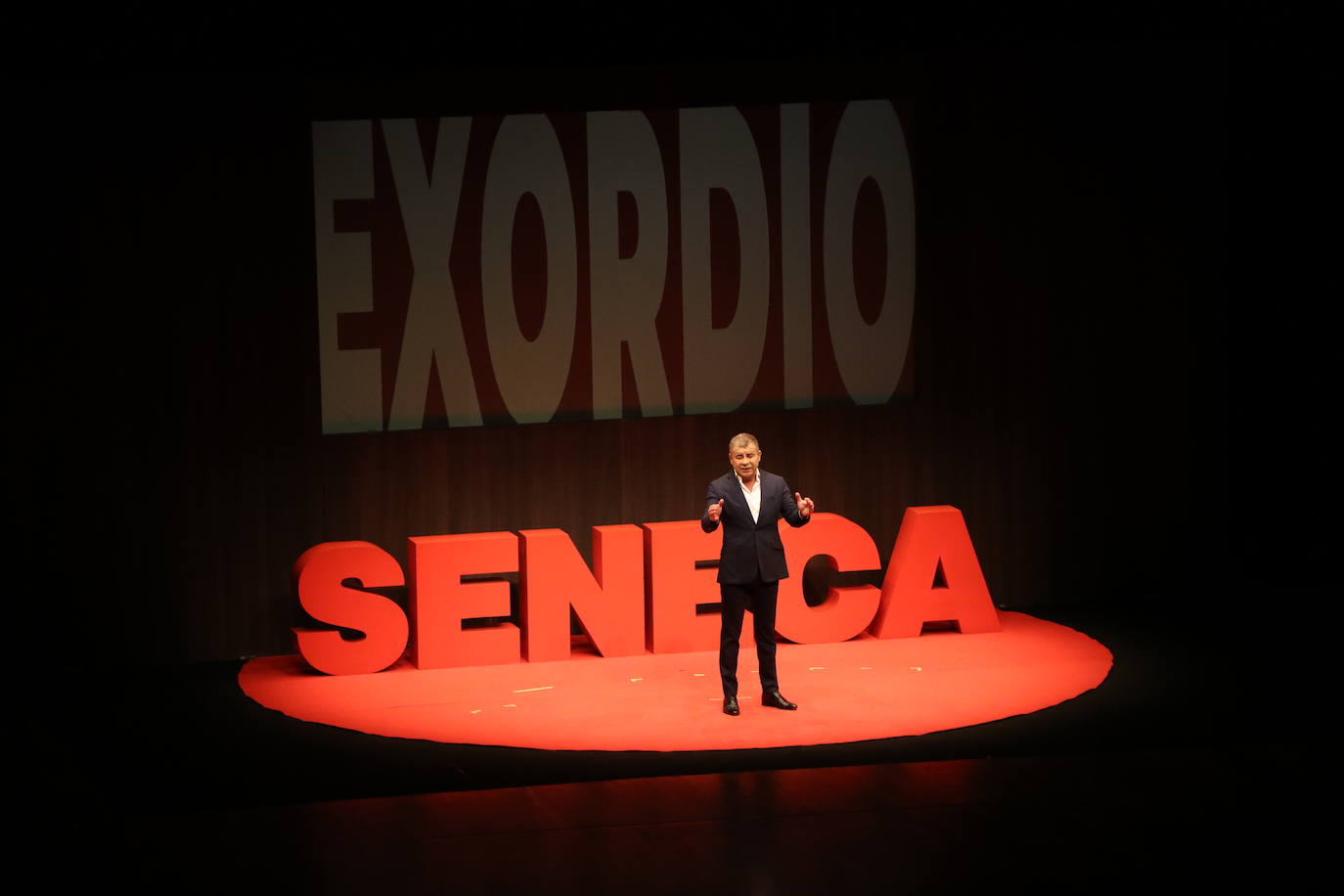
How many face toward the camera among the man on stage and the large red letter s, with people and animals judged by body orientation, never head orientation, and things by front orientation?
2

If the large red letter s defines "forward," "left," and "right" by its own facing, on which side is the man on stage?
on its left

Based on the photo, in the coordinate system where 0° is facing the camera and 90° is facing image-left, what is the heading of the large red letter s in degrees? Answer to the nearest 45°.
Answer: approximately 0°
